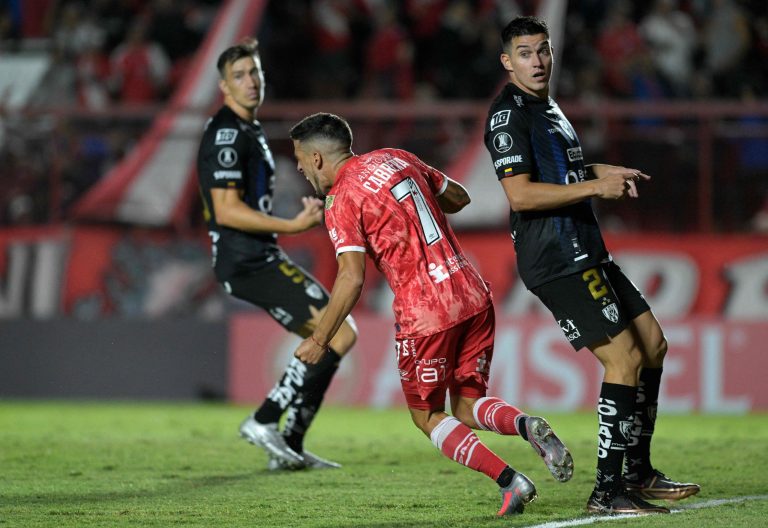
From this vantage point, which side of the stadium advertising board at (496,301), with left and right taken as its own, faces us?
front

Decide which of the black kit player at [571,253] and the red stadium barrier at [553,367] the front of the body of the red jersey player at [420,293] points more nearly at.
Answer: the red stadium barrier

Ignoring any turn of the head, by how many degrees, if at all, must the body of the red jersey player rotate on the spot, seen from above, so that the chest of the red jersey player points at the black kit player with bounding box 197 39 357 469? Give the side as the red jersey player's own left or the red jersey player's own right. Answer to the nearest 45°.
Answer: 0° — they already face them

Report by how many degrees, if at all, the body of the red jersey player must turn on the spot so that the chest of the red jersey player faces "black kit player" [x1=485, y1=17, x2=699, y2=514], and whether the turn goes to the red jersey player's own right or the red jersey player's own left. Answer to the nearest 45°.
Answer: approximately 135° to the red jersey player's own right

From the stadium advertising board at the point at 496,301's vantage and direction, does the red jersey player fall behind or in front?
in front

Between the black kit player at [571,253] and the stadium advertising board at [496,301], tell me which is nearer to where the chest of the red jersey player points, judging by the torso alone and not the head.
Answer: the stadium advertising board

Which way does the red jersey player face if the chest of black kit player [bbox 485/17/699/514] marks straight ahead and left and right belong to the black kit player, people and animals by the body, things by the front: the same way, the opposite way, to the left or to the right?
the opposite way

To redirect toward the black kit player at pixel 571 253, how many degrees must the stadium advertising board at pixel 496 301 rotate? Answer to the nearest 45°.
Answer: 0° — it already faces them

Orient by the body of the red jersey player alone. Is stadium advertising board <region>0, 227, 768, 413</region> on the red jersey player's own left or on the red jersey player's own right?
on the red jersey player's own right

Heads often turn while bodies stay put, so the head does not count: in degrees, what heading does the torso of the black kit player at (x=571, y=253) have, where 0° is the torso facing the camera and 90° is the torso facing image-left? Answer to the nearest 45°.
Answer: approximately 315°

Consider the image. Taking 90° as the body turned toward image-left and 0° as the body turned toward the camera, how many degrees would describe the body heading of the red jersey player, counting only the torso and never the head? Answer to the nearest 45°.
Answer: approximately 135°

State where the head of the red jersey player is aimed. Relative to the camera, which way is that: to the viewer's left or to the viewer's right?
to the viewer's left
